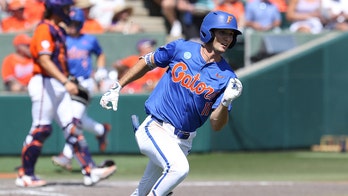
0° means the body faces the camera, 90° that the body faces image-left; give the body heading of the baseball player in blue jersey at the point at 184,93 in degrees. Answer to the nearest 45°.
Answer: approximately 315°

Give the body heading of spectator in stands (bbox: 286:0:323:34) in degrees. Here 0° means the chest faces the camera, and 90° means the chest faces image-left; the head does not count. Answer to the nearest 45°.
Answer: approximately 0°

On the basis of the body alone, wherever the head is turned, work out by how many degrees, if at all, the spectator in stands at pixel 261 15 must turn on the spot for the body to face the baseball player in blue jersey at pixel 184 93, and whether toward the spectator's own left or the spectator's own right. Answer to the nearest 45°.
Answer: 0° — they already face them

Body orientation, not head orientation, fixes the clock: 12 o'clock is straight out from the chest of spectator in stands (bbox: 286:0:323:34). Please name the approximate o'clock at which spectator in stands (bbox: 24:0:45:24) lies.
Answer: spectator in stands (bbox: 24:0:45:24) is roughly at 2 o'clock from spectator in stands (bbox: 286:0:323:34).

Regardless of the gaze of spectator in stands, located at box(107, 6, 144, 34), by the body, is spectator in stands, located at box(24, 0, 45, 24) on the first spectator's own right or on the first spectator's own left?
on the first spectator's own right

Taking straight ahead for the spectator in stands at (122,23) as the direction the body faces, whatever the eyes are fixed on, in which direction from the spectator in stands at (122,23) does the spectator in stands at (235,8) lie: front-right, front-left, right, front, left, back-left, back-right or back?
front-left
